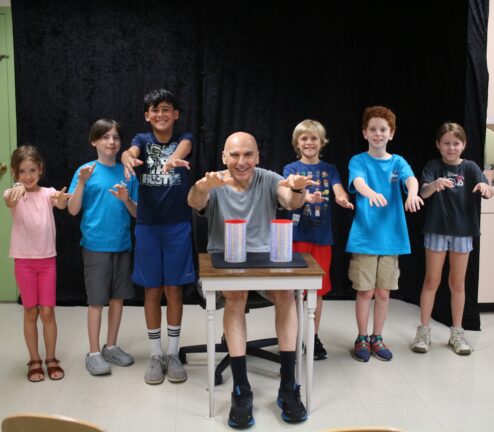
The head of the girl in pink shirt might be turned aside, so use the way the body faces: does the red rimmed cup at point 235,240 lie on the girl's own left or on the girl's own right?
on the girl's own left

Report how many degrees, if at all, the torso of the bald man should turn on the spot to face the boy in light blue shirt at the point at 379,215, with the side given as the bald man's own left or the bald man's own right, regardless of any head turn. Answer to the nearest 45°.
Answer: approximately 135° to the bald man's own left

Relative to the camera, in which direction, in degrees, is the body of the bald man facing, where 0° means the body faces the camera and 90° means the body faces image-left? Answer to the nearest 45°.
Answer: approximately 0°

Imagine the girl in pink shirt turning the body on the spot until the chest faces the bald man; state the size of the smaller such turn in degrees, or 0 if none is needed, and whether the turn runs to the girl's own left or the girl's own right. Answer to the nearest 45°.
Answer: approximately 45° to the girl's own left

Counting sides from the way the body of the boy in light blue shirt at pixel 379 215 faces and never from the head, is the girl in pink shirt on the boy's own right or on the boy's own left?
on the boy's own right

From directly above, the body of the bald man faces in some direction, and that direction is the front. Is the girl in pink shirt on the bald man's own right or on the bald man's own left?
on the bald man's own right

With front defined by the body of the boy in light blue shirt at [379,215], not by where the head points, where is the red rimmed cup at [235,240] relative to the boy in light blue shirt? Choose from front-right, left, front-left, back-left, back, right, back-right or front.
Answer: front-right

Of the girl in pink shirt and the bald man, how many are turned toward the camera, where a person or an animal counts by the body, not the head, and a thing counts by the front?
2

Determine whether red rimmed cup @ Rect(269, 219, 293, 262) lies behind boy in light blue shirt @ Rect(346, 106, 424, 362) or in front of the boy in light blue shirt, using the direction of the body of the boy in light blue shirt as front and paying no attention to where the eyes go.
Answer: in front

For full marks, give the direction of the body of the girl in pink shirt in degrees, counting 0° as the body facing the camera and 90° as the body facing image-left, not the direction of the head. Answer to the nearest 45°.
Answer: approximately 0°

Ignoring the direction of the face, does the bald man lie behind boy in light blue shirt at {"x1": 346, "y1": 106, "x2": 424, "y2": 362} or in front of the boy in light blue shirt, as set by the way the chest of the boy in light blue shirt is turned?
in front

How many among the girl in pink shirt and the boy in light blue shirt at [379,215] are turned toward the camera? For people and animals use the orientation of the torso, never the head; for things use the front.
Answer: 2
